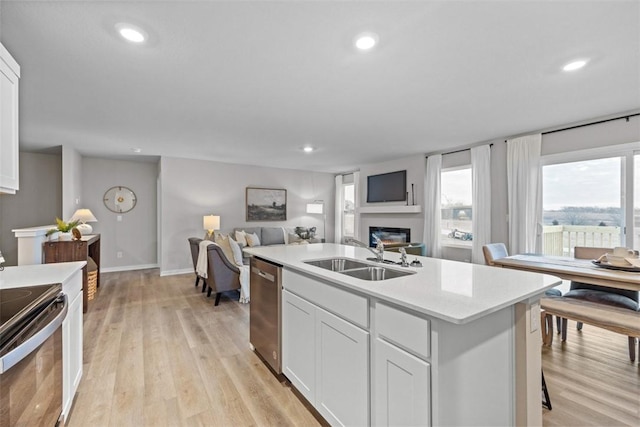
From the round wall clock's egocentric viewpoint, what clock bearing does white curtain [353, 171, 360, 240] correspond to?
The white curtain is roughly at 10 o'clock from the round wall clock.

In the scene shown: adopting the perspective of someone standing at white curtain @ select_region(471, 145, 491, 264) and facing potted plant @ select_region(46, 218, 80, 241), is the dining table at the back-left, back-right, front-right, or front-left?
front-left

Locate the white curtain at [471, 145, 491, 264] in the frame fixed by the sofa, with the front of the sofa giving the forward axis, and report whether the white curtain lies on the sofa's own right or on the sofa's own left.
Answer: on the sofa's own left

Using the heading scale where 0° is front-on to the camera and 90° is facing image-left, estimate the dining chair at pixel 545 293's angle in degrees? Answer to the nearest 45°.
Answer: approximately 315°

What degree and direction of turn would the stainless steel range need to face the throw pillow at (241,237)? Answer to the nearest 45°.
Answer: approximately 90° to its left

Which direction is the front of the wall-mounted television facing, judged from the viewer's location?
facing the viewer and to the left of the viewer

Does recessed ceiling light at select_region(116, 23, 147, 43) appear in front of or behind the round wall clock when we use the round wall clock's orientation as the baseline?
in front

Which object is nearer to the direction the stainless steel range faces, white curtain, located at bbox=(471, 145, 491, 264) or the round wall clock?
the white curtain

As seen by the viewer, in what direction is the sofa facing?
toward the camera

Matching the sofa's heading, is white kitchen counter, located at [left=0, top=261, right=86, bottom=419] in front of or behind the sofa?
in front

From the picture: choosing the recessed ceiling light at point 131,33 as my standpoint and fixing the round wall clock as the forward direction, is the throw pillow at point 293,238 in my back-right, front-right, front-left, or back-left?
front-right

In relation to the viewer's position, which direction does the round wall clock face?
facing the viewer

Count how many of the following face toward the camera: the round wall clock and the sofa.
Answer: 2

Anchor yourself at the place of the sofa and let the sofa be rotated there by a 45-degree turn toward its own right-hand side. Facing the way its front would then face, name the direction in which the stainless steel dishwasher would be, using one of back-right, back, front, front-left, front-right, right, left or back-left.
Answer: front-left

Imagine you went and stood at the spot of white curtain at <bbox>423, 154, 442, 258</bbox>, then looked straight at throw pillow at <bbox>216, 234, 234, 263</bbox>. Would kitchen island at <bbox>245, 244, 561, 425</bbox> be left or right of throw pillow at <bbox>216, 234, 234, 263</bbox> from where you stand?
left

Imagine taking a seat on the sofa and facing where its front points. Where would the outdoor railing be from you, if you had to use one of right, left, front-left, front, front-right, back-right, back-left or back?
front-left

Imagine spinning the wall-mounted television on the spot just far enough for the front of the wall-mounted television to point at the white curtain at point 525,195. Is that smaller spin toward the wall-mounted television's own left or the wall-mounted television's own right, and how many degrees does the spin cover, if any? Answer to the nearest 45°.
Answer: approximately 90° to the wall-mounted television's own left
